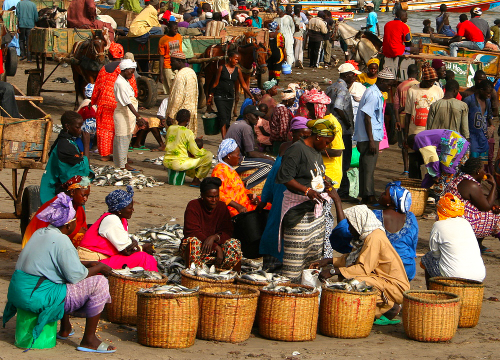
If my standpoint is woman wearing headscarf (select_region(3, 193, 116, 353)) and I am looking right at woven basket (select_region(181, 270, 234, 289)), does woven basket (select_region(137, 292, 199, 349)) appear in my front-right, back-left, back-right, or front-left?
front-right

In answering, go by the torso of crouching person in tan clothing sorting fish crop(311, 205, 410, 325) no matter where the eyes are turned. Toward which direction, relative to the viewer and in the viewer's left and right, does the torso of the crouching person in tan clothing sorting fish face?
facing to the left of the viewer

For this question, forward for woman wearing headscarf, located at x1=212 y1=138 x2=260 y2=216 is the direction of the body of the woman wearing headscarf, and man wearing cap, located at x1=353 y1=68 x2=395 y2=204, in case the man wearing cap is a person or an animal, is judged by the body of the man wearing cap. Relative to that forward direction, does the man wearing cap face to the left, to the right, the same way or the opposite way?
the same way

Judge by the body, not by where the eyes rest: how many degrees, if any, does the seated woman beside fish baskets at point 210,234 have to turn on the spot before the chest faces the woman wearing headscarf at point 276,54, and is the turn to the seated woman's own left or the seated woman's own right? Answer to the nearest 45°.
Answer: approximately 180°

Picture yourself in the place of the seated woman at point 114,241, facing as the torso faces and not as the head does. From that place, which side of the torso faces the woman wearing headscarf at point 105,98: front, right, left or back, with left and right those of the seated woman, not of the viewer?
left

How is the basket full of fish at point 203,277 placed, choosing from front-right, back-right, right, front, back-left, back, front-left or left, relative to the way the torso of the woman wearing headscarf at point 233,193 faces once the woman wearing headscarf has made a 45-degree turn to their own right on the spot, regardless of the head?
front-right

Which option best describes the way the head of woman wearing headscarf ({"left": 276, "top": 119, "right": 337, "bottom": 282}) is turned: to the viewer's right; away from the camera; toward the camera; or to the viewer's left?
to the viewer's right

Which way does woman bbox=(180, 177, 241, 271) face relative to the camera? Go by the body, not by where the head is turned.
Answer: toward the camera

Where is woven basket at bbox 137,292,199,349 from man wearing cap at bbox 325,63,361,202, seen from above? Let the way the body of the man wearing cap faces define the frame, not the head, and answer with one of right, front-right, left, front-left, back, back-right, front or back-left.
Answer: right

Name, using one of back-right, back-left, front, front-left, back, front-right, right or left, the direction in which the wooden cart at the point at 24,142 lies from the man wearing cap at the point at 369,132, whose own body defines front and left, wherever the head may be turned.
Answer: back-right

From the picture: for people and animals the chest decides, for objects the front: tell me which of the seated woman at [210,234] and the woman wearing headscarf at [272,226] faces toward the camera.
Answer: the seated woman

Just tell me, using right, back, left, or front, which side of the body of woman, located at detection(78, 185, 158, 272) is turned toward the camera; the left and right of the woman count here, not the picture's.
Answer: right

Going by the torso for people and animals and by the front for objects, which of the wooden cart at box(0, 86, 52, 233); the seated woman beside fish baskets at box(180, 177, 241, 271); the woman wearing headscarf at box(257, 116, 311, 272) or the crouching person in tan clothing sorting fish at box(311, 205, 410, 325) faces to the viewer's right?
the woman wearing headscarf
